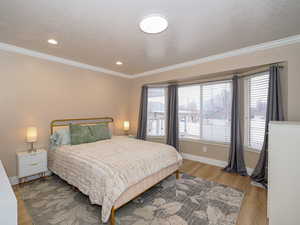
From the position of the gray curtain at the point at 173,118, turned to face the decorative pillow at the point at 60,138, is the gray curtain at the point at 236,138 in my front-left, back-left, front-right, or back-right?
back-left

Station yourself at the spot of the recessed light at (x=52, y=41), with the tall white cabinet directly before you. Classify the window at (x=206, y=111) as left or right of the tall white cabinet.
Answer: left

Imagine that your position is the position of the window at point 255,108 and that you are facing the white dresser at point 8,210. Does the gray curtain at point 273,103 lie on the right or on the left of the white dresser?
left

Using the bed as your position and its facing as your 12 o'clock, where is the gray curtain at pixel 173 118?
The gray curtain is roughly at 9 o'clock from the bed.

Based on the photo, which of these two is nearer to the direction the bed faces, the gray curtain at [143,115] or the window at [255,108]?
the window

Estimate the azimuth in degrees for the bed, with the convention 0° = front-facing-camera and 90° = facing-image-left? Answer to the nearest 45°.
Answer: approximately 315°

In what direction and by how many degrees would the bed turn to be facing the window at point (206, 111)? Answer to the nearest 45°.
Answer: approximately 90° to its left

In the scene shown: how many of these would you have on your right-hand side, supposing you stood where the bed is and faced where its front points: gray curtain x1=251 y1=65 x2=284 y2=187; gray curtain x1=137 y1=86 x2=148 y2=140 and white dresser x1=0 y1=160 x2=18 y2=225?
1
